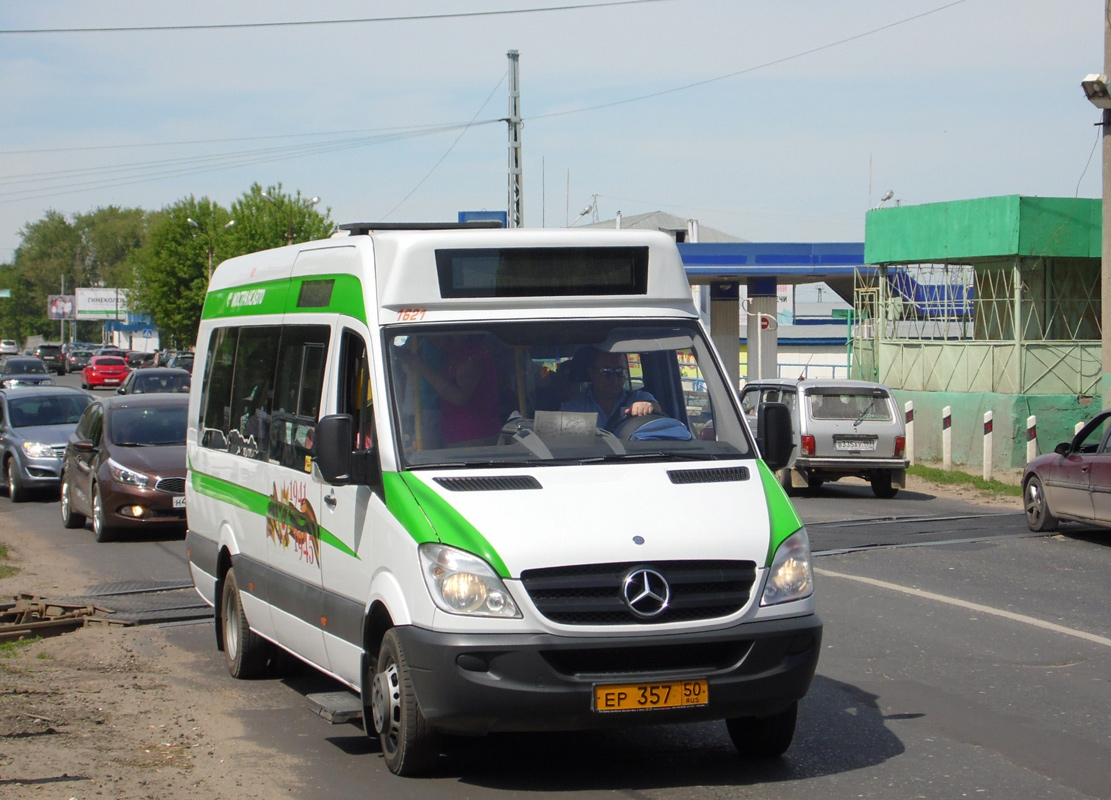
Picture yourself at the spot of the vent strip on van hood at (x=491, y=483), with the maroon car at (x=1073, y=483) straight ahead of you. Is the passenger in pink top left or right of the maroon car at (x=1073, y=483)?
left

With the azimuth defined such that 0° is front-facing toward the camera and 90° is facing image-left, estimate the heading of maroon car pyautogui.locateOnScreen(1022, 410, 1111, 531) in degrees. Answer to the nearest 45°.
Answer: approximately 135°

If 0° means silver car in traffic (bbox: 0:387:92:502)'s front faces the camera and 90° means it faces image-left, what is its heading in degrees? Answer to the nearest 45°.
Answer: approximately 315°
